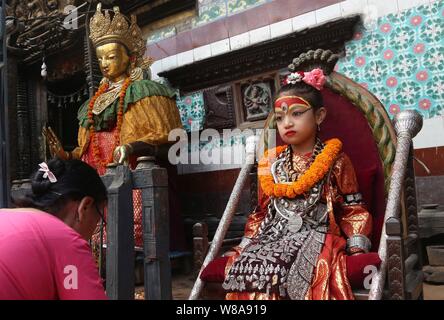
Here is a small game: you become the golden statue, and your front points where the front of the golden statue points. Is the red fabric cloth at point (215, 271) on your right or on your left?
on your left

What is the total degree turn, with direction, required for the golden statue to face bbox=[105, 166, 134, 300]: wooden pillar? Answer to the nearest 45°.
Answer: approximately 45° to its left

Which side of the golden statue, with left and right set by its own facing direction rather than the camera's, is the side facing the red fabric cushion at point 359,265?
left

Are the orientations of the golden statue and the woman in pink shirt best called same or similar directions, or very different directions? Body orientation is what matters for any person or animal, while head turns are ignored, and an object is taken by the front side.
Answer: very different directions

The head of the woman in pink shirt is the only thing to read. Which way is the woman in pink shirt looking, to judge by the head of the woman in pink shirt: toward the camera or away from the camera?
away from the camera

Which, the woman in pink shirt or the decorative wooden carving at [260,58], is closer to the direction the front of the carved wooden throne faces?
the woman in pink shirt

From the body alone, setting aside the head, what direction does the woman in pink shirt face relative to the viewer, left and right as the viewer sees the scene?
facing away from the viewer and to the right of the viewer

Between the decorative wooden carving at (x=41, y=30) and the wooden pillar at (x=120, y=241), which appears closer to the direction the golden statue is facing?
the wooden pillar
